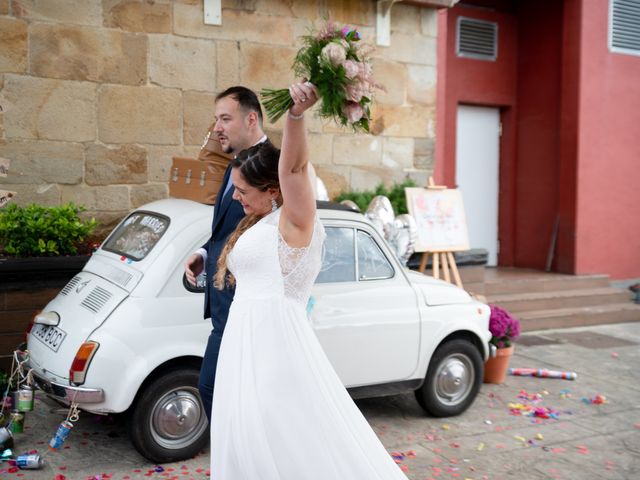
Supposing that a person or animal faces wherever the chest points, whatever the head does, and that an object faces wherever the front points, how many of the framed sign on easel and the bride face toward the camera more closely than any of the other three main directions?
1

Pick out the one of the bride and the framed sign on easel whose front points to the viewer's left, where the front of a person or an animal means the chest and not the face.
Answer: the bride

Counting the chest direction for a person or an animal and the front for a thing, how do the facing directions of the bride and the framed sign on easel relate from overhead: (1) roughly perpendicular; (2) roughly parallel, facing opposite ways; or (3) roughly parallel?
roughly perpendicular

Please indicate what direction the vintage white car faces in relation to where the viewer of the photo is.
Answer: facing away from the viewer and to the right of the viewer

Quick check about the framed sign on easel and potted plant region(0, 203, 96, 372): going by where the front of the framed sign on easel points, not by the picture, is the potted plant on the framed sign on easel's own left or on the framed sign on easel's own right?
on the framed sign on easel's own right

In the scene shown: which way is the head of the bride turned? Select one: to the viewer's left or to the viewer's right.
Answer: to the viewer's left

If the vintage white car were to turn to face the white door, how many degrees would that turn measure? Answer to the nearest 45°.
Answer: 0° — it already faces it

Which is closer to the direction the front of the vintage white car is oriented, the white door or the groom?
the white door

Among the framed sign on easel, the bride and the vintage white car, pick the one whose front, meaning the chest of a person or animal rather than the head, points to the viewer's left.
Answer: the bride

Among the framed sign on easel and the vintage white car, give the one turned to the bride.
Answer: the framed sign on easel

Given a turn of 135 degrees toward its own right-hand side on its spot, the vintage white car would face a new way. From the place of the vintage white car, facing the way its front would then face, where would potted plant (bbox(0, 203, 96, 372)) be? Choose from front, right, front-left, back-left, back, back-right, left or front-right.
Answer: back-right

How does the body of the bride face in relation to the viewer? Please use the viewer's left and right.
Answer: facing to the left of the viewer

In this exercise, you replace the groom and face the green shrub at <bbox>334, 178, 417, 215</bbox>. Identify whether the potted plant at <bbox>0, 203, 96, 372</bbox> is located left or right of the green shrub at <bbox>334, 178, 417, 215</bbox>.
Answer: left

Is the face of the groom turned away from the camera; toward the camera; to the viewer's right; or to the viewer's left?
to the viewer's left

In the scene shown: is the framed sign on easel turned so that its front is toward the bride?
yes

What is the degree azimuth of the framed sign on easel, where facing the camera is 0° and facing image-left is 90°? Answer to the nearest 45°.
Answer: approximately 0°
